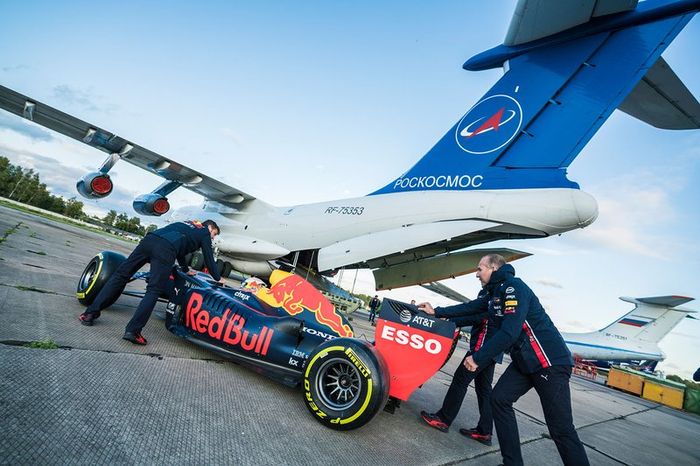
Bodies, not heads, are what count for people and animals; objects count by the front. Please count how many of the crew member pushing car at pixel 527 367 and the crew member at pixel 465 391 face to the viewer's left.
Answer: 2

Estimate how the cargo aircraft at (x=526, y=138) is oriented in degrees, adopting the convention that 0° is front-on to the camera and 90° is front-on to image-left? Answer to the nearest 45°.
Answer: approximately 135°

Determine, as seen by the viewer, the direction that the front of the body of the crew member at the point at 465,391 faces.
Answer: to the viewer's left

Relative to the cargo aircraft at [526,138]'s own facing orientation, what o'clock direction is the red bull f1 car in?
The red bull f1 car is roughly at 9 o'clock from the cargo aircraft.

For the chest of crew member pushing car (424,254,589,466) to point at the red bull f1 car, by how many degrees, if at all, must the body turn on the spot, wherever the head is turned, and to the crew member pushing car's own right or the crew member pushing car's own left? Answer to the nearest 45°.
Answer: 0° — they already face it

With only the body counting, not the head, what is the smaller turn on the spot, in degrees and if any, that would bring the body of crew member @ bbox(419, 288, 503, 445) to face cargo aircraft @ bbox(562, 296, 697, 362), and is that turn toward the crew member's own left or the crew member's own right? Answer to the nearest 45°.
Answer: approximately 90° to the crew member's own right

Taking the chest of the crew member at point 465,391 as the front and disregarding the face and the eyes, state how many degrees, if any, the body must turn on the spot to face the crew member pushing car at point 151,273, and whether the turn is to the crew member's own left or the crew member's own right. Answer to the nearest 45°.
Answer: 0° — they already face them

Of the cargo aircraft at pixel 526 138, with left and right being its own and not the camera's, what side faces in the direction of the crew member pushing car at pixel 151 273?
left

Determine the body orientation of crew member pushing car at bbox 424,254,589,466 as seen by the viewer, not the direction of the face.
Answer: to the viewer's left
